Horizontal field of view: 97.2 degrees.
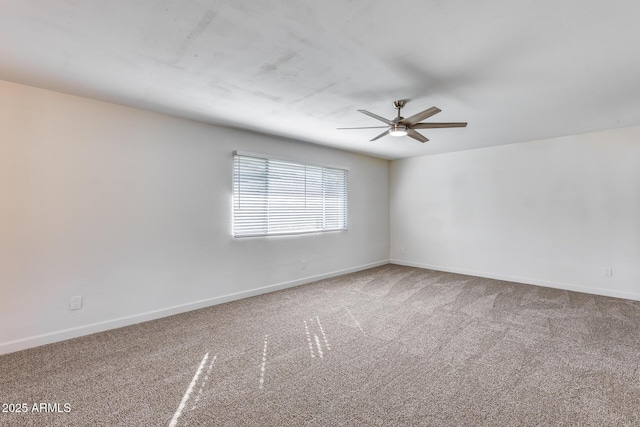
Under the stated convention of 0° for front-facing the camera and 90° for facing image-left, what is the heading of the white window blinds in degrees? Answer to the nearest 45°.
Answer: approximately 315°
